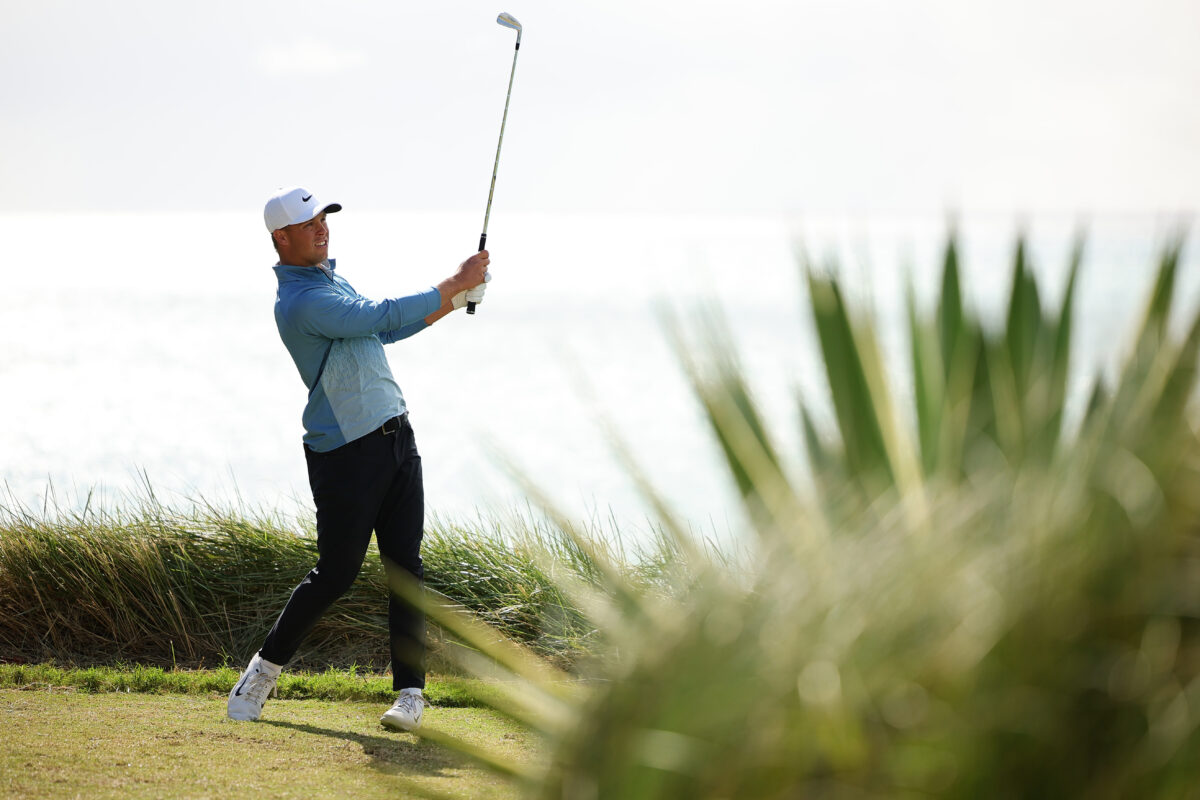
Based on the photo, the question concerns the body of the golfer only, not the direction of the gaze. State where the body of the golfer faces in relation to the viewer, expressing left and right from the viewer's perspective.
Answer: facing the viewer and to the right of the viewer

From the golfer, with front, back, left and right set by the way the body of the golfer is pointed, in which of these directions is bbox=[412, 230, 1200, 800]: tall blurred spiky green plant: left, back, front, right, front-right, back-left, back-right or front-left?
front-right

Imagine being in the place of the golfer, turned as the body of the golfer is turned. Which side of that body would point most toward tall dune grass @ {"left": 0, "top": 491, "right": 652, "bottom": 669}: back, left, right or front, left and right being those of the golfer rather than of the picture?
back
